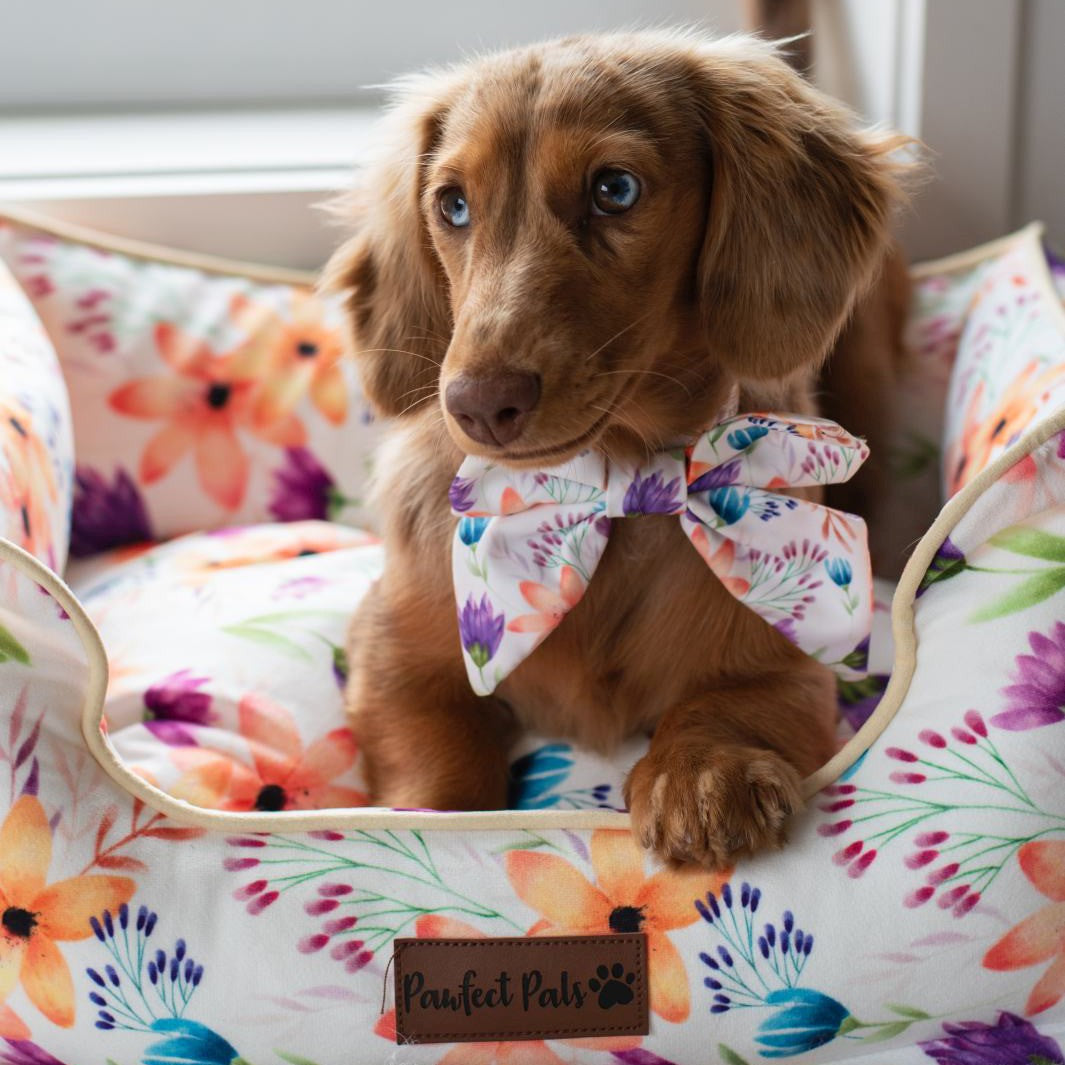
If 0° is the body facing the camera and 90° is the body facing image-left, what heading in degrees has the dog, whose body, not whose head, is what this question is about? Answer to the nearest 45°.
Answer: approximately 0°
